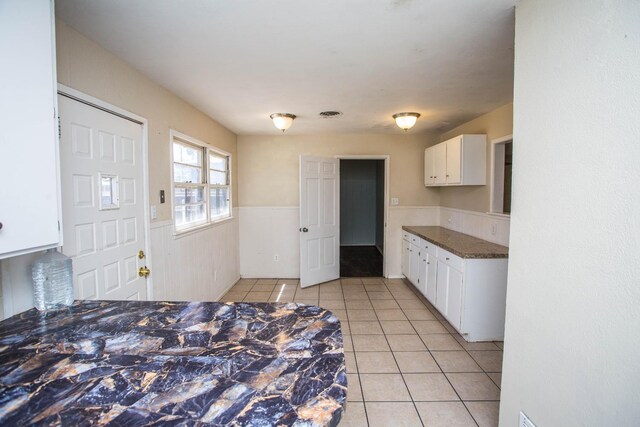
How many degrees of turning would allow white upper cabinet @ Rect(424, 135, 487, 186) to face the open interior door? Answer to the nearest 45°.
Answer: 0° — it already faces it

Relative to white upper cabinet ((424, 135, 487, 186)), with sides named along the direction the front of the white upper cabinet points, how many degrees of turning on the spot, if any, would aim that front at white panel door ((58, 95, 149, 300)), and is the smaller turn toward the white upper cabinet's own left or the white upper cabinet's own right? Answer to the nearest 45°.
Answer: approximately 45° to the white upper cabinet's own left

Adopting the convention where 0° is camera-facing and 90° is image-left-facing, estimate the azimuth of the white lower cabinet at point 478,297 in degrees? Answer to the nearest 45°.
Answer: approximately 90°

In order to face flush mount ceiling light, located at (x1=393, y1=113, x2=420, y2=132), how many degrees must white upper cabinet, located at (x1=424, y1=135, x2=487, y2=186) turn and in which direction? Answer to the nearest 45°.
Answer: approximately 45° to its left

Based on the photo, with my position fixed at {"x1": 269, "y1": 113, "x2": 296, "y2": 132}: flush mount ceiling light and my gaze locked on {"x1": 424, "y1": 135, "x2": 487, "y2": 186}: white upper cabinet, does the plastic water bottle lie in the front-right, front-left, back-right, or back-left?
back-right

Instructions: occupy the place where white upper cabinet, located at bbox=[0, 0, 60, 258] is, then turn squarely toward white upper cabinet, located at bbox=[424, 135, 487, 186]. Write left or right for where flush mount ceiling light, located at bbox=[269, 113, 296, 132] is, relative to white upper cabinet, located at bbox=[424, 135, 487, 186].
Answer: left

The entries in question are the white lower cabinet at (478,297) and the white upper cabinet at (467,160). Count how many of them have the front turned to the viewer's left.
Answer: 2

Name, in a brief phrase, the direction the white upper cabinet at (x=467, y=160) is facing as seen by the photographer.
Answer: facing to the left of the viewer

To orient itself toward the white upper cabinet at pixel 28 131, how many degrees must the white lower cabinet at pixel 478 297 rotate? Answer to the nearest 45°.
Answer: approximately 45° to its left
